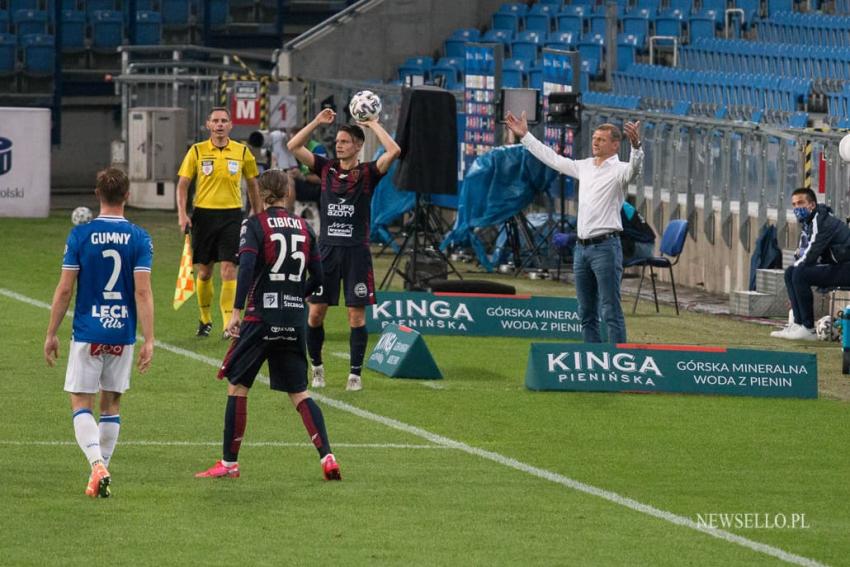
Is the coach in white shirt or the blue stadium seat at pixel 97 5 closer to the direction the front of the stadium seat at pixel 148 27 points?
the coach in white shirt

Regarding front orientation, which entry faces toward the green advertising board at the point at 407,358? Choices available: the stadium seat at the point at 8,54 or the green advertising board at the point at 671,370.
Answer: the stadium seat

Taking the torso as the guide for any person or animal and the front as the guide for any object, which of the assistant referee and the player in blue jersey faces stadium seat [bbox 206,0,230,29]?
the player in blue jersey

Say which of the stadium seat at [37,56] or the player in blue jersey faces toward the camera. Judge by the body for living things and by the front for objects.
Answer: the stadium seat

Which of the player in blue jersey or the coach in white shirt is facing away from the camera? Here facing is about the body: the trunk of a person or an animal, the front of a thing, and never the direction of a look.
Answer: the player in blue jersey

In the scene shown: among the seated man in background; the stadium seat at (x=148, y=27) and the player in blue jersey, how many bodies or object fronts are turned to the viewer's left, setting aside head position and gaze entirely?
1

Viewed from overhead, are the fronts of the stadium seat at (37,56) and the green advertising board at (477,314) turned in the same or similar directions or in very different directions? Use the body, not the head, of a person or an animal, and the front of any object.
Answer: same or similar directions

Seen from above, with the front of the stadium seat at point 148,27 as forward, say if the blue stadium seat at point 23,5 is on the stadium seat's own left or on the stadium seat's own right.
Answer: on the stadium seat's own right

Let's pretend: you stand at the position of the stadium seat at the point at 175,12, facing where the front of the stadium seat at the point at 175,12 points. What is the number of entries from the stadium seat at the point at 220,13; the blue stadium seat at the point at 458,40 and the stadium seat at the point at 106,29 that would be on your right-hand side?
1

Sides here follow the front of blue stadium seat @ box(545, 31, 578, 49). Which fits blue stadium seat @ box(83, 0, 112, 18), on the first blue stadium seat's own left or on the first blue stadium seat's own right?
on the first blue stadium seat's own right

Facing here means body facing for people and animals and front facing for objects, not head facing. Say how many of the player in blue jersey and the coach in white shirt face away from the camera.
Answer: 1

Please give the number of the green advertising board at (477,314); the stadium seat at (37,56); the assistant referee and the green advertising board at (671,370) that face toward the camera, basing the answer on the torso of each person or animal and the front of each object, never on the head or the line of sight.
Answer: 4

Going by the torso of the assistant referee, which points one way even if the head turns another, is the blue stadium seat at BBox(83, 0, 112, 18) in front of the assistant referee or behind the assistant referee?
behind

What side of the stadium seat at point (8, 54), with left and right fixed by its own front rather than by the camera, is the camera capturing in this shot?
front

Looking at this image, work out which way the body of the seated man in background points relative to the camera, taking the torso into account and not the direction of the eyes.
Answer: to the viewer's left

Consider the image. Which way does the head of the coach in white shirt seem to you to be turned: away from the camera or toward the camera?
toward the camera

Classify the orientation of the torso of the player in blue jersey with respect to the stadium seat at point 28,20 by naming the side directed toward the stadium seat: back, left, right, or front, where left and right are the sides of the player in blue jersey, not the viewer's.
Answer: front

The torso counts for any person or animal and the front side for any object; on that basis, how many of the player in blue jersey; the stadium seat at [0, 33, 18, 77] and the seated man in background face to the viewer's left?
1

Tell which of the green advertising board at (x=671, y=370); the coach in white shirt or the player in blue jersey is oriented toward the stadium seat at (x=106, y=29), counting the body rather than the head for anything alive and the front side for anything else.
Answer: the player in blue jersey

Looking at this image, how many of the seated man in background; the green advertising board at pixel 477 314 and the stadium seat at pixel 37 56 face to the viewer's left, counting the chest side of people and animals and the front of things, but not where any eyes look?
1

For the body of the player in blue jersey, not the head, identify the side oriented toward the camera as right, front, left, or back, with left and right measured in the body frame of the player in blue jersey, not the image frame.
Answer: back
